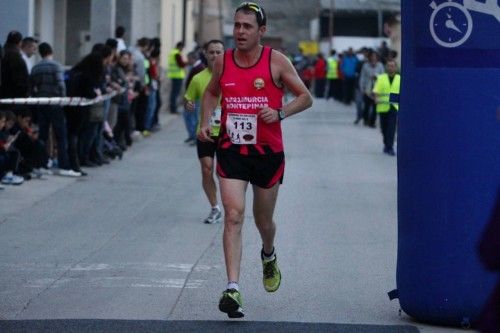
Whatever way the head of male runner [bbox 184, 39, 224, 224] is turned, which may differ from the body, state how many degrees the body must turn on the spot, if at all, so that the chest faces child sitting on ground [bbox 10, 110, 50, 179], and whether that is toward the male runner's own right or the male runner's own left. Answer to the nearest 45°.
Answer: approximately 135° to the male runner's own right

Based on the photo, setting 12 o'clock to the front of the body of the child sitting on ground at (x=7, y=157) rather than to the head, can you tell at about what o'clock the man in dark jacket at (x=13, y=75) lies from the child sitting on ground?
The man in dark jacket is roughly at 9 o'clock from the child sitting on ground.

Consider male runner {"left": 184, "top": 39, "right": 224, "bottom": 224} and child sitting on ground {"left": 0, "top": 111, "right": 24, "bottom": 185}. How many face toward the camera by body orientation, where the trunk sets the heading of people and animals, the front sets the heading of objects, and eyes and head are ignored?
1

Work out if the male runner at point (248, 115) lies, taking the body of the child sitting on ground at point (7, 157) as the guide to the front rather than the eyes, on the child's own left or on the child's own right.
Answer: on the child's own right

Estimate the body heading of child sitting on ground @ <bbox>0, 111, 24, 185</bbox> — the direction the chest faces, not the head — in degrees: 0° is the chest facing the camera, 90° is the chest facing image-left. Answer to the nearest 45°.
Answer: approximately 270°

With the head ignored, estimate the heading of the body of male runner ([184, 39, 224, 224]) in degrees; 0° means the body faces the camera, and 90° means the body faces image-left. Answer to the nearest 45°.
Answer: approximately 0°

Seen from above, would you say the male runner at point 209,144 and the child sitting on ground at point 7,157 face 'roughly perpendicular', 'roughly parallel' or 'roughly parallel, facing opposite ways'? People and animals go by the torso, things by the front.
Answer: roughly perpendicular

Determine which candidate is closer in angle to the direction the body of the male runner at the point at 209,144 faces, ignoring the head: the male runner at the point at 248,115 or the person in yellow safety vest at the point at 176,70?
the male runner

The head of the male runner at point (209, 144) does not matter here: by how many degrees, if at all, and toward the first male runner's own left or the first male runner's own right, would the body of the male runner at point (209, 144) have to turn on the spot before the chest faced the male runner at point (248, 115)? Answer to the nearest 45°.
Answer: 0° — they already face them
